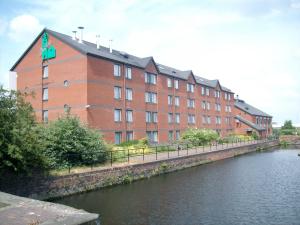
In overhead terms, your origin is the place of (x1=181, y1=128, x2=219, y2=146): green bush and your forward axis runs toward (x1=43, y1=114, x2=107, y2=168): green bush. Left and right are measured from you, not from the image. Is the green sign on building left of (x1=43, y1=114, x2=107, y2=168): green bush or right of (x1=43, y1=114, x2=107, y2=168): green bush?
right

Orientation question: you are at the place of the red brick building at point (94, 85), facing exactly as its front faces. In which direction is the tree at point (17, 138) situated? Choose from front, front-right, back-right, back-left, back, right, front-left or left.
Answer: front-right

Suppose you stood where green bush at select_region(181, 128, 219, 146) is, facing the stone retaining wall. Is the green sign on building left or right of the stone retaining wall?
right

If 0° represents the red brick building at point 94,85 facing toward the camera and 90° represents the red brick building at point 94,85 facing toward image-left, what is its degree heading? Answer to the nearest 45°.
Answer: approximately 315°

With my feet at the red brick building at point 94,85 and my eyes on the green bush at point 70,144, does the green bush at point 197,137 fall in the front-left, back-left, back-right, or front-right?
back-left

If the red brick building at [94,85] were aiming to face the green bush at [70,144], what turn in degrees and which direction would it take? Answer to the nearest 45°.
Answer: approximately 45° to its right
